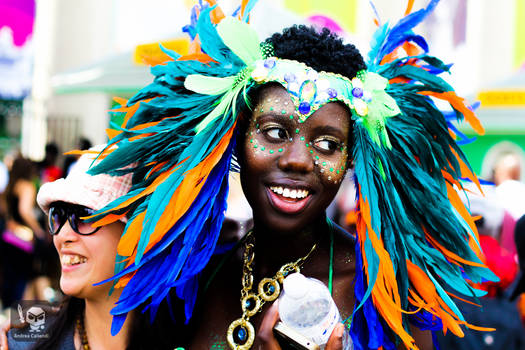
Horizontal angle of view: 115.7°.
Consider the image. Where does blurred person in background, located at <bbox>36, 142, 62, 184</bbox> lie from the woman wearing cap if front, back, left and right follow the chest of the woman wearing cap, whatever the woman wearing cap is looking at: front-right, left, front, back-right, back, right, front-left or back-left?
back-right

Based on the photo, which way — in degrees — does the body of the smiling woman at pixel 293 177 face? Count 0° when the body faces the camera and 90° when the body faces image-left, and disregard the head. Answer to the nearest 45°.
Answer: approximately 0°

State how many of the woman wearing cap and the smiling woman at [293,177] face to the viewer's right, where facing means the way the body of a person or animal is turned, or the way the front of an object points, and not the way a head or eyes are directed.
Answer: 0

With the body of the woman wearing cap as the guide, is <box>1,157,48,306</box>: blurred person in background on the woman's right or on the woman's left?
on the woman's right

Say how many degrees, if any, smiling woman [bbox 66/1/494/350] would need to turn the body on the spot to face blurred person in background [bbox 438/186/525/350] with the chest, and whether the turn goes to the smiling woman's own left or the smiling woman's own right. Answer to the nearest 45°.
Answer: approximately 135° to the smiling woman's own left
